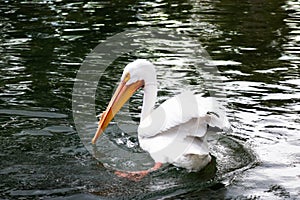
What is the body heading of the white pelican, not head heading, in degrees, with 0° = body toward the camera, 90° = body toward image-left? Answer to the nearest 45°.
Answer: approximately 90°
